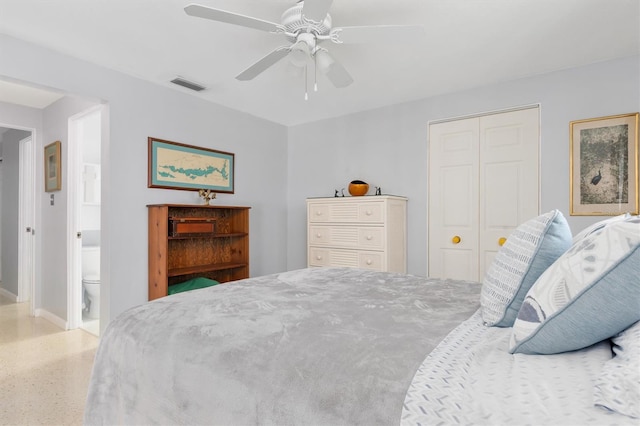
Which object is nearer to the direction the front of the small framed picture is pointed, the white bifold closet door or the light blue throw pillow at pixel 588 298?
the light blue throw pillow

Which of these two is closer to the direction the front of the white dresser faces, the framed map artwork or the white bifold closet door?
the framed map artwork

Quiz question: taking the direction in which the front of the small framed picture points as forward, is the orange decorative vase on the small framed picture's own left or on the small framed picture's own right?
on the small framed picture's own left

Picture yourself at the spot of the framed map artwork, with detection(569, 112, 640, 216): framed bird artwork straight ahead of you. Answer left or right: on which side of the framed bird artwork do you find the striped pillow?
right

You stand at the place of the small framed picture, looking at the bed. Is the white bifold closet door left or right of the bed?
left

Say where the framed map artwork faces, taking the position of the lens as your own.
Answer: facing the viewer and to the right of the viewer

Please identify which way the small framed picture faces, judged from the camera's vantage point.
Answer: facing the viewer and to the left of the viewer

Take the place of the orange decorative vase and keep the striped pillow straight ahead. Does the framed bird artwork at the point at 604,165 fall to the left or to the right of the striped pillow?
left

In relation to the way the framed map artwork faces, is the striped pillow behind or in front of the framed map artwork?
in front

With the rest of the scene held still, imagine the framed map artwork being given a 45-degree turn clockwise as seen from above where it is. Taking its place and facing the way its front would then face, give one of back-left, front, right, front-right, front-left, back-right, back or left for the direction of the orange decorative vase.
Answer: left

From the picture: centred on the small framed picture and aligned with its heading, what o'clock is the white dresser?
The white dresser is roughly at 9 o'clock from the small framed picture.

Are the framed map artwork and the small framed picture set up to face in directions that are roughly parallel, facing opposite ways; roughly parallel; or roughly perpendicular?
roughly perpendicular

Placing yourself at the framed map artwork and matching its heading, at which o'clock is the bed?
The bed is roughly at 1 o'clock from the framed map artwork.

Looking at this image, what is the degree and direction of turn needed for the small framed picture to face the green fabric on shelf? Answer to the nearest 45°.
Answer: approximately 90° to its left

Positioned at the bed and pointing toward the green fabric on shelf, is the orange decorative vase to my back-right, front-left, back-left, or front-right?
front-right

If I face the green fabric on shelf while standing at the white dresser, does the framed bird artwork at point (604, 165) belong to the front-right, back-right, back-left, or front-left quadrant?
back-left
